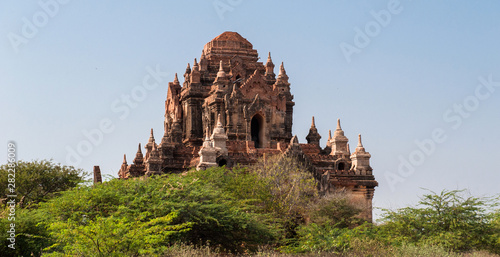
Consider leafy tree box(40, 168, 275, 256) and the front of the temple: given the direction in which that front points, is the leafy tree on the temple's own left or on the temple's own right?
on the temple's own right
